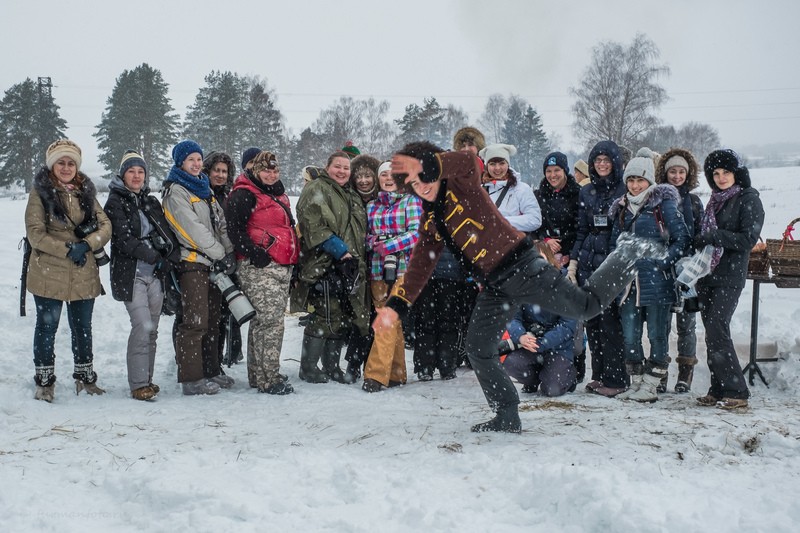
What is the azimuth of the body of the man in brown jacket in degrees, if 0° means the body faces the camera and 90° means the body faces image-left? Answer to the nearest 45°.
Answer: approximately 45°

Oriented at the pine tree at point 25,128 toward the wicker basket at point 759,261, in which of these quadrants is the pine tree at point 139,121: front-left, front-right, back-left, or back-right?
front-left

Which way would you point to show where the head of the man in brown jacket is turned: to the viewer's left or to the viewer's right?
to the viewer's left

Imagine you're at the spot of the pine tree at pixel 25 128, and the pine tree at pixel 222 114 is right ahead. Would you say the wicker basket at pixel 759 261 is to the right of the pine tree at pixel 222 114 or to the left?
right

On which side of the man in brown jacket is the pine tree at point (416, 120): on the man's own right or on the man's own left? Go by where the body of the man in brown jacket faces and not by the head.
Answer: on the man's own right

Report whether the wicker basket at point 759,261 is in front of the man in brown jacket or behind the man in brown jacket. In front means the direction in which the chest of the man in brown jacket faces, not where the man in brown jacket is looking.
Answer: behind

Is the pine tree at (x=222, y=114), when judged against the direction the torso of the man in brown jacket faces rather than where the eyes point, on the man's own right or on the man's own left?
on the man's own right
